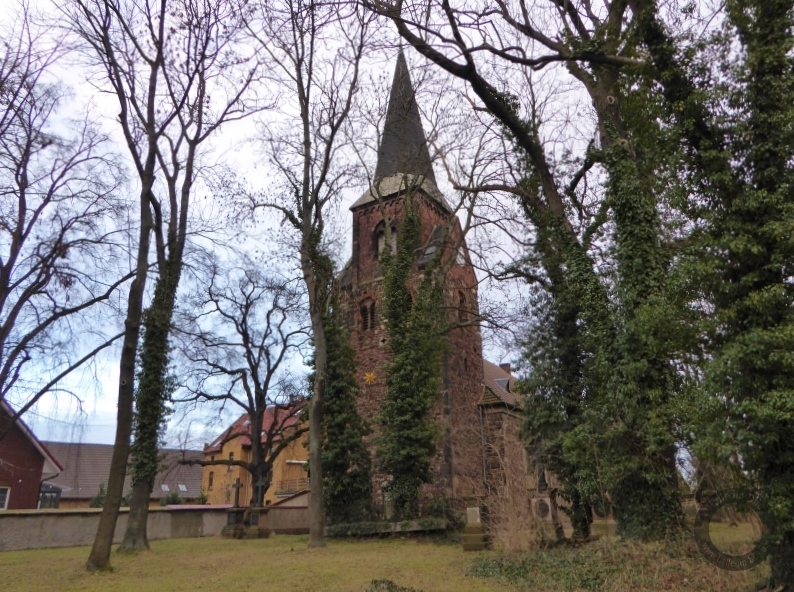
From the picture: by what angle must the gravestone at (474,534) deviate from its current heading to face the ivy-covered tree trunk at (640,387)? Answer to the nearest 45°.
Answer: approximately 45° to its left

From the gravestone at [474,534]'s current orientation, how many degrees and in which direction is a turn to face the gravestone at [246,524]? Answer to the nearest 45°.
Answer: approximately 135° to its right

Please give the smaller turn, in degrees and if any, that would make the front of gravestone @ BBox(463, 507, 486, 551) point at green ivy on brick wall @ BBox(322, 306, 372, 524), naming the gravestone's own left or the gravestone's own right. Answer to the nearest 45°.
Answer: approximately 135° to the gravestone's own right

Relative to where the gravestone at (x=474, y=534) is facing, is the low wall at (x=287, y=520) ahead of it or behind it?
behind

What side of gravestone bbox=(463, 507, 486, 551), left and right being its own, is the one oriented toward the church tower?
back

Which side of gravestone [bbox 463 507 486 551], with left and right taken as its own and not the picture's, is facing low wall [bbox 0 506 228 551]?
right

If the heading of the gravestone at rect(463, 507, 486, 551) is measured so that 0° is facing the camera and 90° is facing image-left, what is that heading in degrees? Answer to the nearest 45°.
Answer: approximately 0°

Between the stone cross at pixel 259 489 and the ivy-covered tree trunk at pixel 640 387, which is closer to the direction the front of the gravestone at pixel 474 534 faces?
the ivy-covered tree trunk

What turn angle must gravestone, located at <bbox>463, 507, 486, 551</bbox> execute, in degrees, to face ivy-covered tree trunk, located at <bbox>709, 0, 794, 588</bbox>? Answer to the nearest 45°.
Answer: approximately 45° to its left

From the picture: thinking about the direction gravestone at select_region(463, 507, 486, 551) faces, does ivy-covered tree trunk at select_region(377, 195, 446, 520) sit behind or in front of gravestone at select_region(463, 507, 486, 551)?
behind

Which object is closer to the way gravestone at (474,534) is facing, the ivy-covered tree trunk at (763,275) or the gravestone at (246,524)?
the ivy-covered tree trunk

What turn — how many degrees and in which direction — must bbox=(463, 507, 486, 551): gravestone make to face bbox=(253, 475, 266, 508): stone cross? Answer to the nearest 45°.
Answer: approximately 135° to its right
